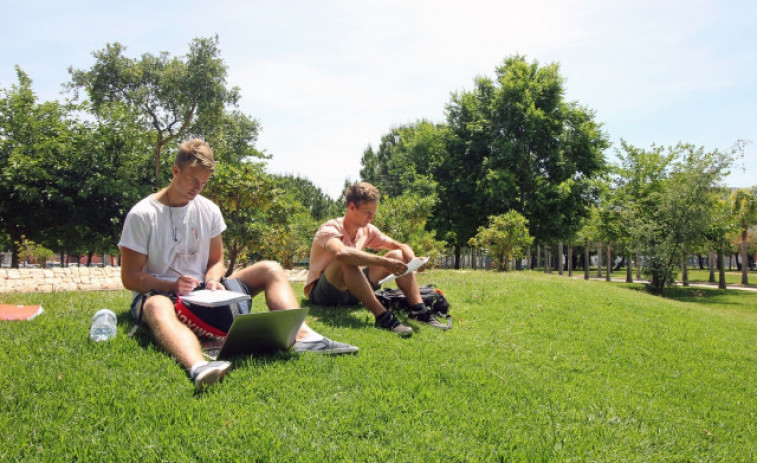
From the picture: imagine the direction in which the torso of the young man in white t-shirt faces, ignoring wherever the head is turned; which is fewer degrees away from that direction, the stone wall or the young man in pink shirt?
the young man in pink shirt

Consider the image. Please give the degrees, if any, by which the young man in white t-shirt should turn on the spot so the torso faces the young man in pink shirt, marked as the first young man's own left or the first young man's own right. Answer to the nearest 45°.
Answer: approximately 90° to the first young man's own left

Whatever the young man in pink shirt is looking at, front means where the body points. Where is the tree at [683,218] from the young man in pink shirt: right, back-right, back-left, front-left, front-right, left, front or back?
left

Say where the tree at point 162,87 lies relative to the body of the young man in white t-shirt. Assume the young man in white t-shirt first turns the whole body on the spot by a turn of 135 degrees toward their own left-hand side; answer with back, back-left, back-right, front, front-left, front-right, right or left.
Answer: front

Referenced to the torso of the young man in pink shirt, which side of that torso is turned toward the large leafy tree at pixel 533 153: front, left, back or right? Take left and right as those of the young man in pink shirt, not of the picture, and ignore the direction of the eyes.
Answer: left

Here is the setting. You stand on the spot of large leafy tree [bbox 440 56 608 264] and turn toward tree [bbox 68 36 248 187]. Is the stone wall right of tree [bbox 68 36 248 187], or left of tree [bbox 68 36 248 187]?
left

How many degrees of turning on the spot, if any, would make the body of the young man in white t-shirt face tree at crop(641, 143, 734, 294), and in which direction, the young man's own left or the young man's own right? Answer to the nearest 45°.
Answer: approximately 90° to the young man's own left

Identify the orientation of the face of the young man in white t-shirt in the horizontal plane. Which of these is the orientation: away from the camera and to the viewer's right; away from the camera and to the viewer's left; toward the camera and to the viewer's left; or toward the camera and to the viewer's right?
toward the camera and to the viewer's right
